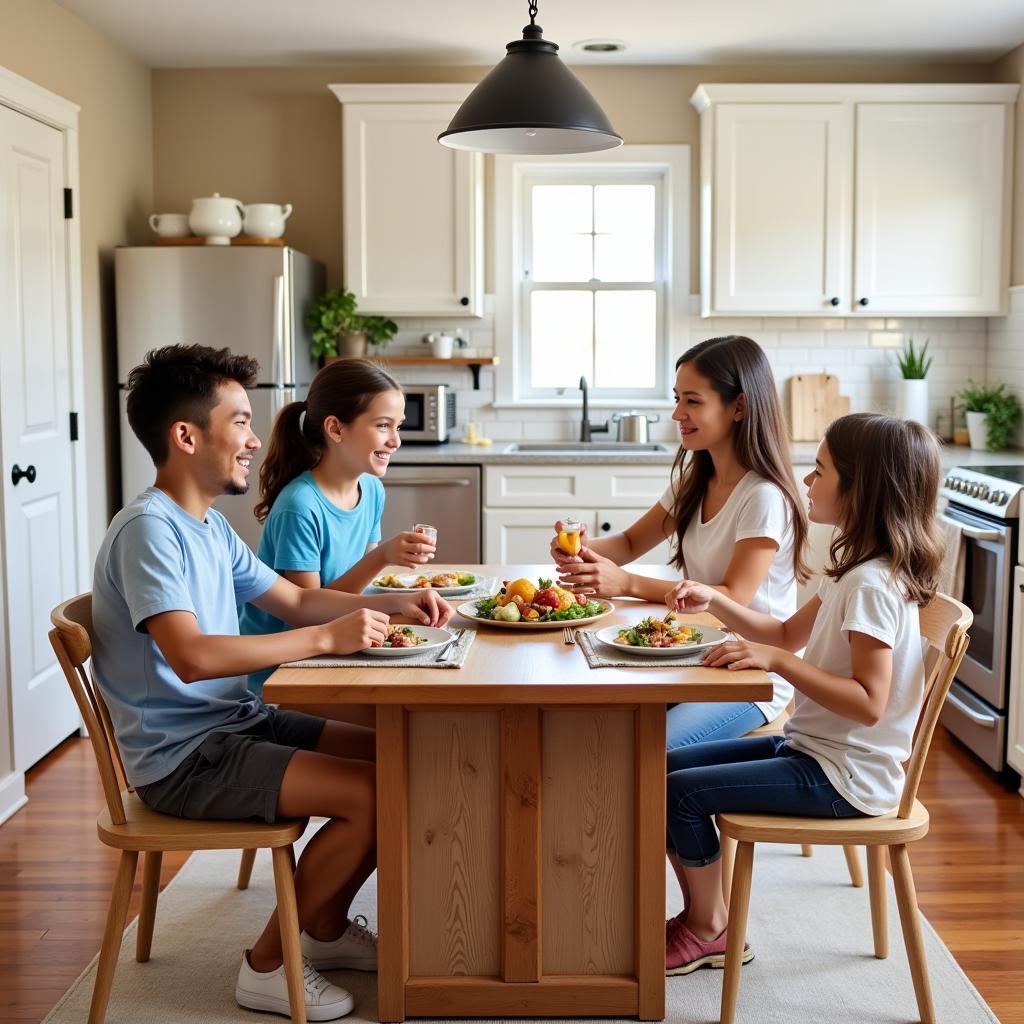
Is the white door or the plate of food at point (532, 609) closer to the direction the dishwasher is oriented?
the plate of food

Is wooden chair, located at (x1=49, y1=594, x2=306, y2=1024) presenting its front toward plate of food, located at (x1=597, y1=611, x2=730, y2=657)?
yes

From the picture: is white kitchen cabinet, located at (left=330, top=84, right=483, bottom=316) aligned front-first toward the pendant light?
yes

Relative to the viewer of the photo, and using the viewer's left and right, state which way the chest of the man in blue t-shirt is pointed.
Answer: facing to the right of the viewer

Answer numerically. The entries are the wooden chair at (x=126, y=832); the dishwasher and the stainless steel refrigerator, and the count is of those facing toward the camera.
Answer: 2

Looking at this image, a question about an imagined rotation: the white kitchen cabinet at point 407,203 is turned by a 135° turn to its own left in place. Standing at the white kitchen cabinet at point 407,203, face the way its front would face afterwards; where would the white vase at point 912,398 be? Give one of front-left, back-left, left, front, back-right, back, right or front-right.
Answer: front-right

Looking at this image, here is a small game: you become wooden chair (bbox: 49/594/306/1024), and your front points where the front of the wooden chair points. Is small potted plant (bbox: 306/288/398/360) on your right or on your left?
on your left

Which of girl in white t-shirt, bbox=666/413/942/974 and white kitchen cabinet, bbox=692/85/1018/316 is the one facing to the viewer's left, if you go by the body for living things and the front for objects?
the girl in white t-shirt

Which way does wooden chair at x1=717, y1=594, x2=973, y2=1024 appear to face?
to the viewer's left

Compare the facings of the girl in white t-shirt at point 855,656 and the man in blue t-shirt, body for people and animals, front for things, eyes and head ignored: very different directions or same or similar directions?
very different directions

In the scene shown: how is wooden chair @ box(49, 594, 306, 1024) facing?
to the viewer's right

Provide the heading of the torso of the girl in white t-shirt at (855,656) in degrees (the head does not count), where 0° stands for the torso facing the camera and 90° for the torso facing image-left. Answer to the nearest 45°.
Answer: approximately 90°
